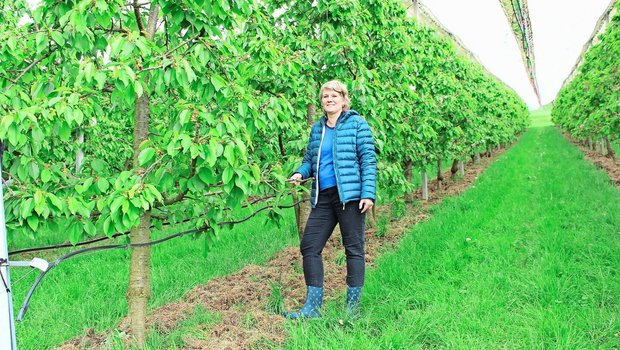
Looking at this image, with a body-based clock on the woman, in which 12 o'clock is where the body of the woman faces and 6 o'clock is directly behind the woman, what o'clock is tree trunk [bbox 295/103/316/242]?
The tree trunk is roughly at 4 o'clock from the woman.

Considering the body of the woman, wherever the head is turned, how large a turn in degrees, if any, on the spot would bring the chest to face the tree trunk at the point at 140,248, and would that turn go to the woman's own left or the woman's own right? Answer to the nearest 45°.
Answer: approximately 45° to the woman's own right

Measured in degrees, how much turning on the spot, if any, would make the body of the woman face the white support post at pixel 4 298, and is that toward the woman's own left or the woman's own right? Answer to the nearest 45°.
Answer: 0° — they already face it

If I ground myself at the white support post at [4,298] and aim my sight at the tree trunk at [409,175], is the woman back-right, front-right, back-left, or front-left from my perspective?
front-right

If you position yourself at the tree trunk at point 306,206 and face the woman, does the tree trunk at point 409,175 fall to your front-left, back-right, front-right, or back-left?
back-left

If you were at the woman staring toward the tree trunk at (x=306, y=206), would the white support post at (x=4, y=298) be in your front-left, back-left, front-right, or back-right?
back-left

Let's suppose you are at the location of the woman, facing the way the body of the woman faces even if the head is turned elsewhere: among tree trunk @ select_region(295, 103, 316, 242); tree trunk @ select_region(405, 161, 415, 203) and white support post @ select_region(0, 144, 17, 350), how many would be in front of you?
1

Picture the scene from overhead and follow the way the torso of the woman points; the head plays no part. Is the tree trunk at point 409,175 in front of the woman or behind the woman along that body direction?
behind
